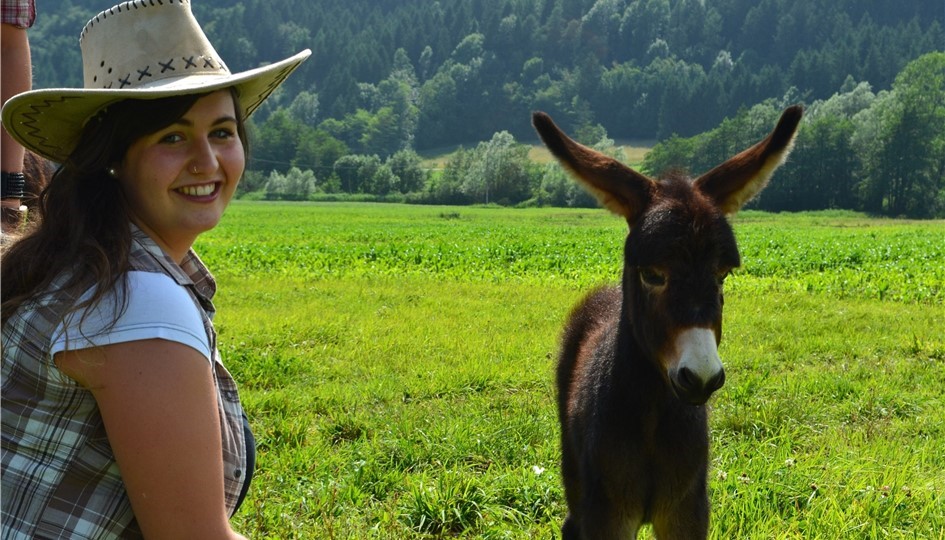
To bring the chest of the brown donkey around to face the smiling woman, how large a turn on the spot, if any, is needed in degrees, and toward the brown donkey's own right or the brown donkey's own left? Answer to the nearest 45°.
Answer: approximately 90° to the brown donkey's own right

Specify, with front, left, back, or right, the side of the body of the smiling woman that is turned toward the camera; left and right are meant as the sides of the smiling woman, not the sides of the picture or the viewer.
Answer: right

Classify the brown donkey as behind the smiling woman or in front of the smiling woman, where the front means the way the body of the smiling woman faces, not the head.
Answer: in front

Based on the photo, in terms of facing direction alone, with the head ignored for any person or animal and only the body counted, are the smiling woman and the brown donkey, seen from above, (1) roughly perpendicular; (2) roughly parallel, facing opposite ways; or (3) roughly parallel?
roughly perpendicular

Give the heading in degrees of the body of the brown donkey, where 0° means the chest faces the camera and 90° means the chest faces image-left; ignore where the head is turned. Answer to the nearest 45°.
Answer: approximately 315°
